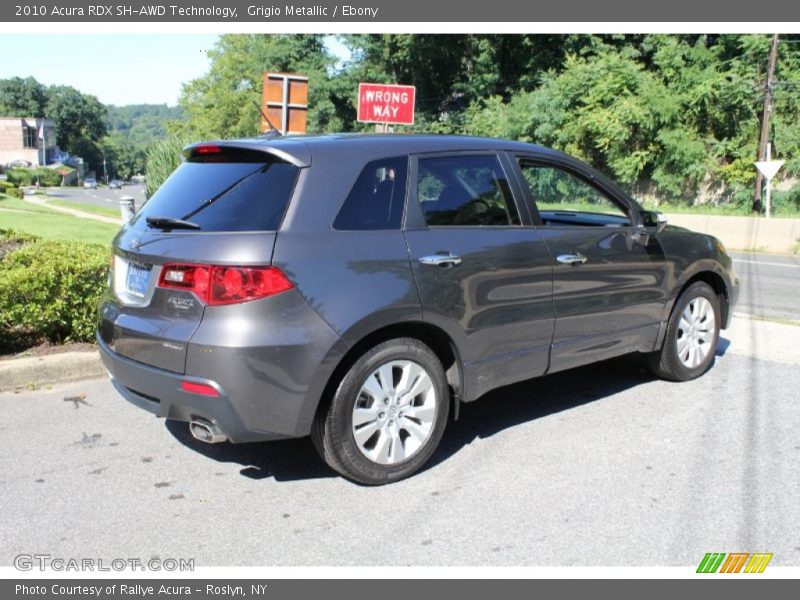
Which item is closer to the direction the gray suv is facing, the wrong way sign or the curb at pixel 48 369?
the wrong way sign

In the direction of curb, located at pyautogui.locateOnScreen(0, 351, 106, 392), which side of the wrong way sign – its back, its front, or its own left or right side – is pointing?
front

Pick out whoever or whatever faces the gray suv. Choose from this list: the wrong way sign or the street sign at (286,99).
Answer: the wrong way sign

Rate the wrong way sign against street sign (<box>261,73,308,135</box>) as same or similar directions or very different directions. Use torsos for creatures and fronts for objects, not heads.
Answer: very different directions

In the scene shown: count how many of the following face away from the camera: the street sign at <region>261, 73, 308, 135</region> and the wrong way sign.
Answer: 1

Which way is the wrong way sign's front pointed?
toward the camera

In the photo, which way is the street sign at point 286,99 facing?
away from the camera

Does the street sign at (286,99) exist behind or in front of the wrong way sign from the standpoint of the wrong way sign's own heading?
in front

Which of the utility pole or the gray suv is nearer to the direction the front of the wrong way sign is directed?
the gray suv

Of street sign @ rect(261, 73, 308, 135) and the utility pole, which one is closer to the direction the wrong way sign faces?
the street sign

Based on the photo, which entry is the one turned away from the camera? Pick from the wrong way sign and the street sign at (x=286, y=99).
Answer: the street sign

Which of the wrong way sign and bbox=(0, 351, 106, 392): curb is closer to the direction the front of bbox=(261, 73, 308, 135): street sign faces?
the wrong way sign

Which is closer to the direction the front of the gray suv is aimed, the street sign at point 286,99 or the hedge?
the street sign

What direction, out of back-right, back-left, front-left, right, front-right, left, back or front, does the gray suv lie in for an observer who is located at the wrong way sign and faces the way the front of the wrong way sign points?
front

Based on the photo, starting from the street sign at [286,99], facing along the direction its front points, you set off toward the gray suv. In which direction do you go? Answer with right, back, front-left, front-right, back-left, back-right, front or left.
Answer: back

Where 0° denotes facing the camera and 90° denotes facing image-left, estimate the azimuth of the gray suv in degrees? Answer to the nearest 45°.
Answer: approximately 225°

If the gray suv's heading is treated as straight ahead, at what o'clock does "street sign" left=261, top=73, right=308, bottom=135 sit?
The street sign is roughly at 10 o'clock from the gray suv.
